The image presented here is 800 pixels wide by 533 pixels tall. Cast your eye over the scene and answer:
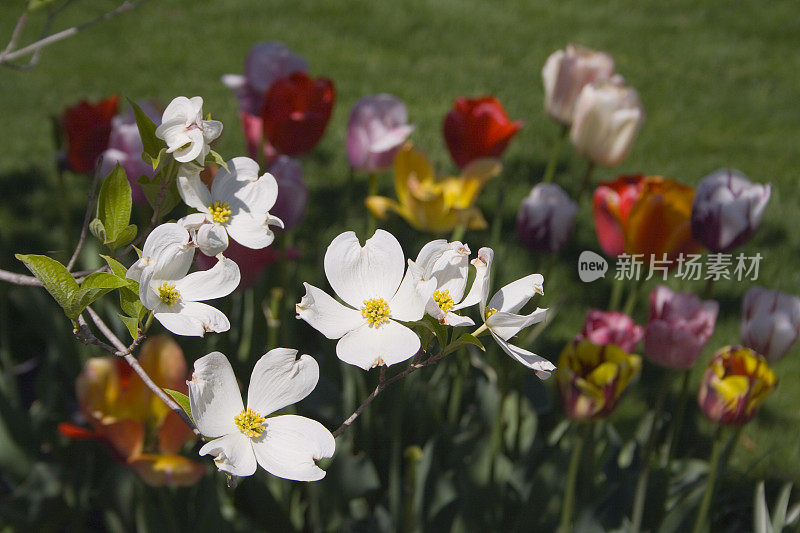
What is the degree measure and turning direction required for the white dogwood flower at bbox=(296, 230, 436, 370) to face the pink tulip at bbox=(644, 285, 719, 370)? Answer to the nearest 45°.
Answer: approximately 135° to its left

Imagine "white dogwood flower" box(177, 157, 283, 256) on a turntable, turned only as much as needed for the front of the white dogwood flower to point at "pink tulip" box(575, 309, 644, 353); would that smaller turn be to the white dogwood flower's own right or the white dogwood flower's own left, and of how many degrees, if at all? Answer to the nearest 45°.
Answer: approximately 135° to the white dogwood flower's own left

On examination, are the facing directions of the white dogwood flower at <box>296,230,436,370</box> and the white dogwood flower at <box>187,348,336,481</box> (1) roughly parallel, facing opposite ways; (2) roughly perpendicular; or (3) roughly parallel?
roughly parallel

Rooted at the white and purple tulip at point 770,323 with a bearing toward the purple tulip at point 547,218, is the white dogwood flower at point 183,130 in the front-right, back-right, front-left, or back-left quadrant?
front-left

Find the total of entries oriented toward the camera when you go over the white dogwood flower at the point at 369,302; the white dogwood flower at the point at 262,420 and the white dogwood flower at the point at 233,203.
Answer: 3

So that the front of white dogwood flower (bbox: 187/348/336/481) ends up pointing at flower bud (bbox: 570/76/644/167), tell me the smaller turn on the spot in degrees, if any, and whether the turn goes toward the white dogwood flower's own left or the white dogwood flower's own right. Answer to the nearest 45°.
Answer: approximately 135° to the white dogwood flower's own left

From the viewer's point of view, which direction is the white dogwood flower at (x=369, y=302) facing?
toward the camera

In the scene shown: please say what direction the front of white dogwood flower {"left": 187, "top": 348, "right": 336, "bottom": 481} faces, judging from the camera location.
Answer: facing the viewer

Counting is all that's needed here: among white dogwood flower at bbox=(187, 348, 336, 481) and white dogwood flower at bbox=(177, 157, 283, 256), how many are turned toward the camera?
2

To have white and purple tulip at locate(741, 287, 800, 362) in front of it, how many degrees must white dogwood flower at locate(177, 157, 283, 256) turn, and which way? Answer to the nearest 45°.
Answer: approximately 135° to its left

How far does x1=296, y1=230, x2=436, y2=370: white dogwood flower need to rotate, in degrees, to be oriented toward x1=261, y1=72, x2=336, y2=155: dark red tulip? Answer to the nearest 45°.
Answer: approximately 180°

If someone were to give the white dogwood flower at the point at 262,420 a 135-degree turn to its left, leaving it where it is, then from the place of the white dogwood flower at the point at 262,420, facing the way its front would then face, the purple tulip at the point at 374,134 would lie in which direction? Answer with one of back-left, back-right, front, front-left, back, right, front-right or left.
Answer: front-left
